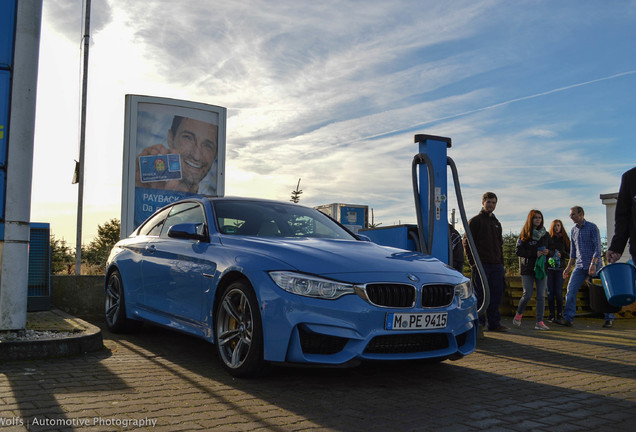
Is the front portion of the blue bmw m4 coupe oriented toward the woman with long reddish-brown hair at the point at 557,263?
no

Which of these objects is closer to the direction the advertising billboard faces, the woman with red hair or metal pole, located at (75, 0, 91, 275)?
the woman with red hair

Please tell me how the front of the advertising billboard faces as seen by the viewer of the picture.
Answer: facing the viewer and to the right of the viewer

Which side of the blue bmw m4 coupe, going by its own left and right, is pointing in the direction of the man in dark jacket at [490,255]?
left

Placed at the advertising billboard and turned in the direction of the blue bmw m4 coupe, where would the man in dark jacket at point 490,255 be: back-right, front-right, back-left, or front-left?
front-left

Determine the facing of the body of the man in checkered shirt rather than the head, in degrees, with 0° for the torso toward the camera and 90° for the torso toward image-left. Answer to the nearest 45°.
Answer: approximately 45°

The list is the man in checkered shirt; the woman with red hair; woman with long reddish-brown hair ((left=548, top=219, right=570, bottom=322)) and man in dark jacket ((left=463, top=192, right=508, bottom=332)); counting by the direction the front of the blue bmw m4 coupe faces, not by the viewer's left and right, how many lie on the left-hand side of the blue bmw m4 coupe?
4

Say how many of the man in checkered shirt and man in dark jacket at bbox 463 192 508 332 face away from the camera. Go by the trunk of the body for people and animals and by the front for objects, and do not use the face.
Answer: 0

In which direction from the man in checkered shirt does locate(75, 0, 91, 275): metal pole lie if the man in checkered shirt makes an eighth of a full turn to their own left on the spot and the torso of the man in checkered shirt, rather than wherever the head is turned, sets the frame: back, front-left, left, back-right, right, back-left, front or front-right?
right

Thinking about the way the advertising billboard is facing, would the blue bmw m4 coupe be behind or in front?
in front

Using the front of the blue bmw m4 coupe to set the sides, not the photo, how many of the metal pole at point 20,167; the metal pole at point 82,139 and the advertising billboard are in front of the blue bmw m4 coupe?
0

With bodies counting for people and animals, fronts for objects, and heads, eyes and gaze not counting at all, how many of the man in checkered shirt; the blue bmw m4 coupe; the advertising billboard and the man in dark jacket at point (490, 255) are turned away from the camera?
0

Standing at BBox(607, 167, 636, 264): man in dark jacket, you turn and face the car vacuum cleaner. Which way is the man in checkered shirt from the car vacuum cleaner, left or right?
right

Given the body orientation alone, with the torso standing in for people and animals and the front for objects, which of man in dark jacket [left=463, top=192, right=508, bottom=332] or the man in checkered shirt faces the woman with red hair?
the man in checkered shirt
